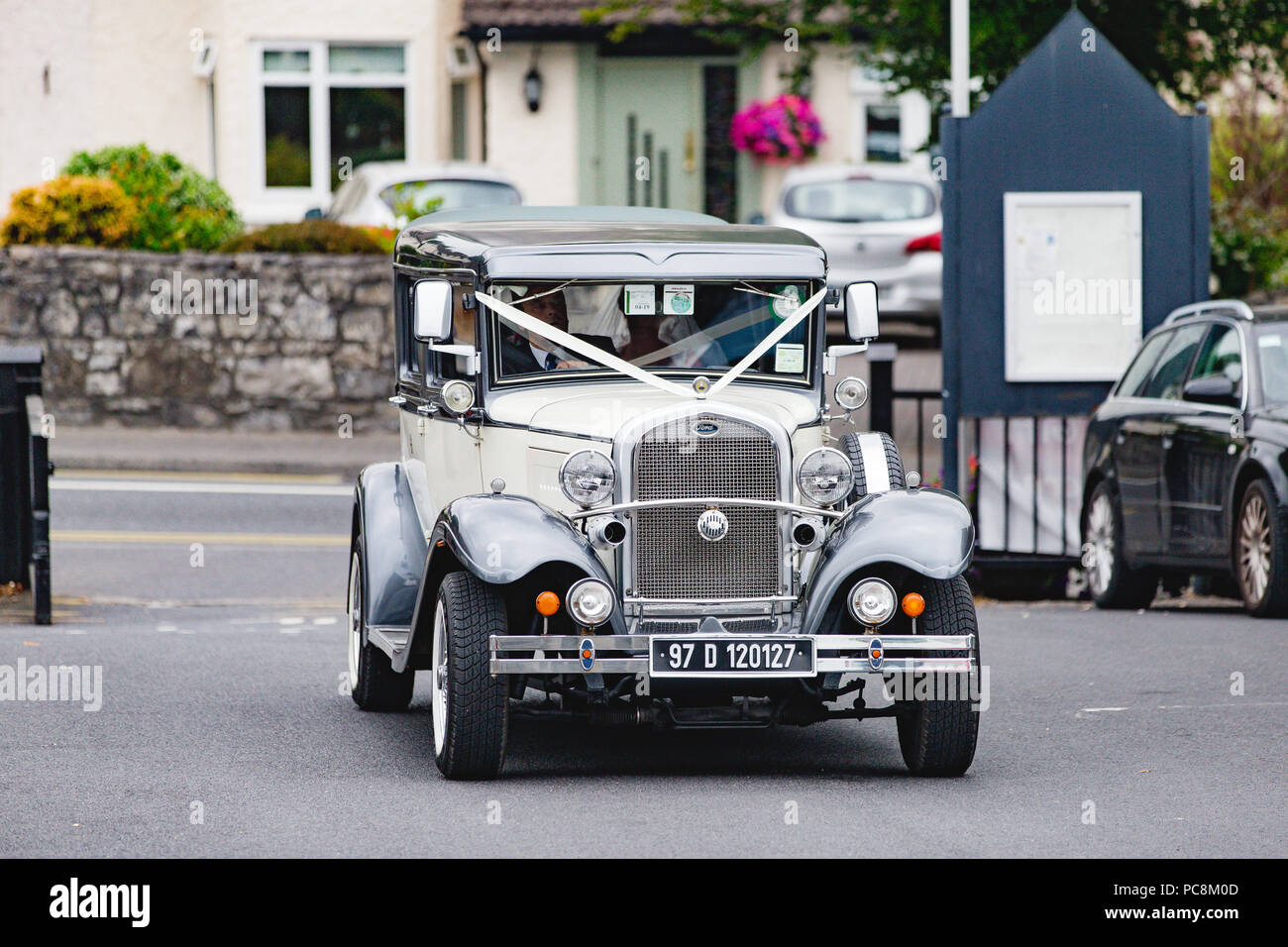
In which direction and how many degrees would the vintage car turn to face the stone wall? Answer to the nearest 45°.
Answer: approximately 180°

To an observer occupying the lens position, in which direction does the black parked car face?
facing the viewer and to the right of the viewer

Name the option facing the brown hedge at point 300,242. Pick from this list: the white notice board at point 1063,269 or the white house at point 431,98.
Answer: the white house

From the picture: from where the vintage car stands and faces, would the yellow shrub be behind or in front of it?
behind

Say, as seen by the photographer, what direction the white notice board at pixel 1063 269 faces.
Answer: facing the viewer

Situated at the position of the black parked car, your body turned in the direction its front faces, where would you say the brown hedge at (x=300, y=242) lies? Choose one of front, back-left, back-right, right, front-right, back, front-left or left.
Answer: back

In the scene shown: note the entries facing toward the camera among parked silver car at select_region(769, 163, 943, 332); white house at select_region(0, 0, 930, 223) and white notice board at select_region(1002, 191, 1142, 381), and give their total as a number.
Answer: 2

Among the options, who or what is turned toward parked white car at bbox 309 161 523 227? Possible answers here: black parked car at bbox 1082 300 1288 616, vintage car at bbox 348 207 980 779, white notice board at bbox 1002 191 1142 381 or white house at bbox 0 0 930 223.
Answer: the white house

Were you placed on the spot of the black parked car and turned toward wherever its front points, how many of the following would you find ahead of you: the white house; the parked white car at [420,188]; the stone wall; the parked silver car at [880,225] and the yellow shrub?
0

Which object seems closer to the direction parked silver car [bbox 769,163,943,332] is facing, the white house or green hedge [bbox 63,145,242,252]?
the white house

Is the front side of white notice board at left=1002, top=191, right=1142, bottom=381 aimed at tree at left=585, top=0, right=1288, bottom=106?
no

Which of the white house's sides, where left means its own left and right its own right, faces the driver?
front

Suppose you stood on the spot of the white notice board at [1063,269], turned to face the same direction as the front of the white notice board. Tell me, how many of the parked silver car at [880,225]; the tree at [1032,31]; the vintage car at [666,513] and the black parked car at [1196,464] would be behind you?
2

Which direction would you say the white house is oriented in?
toward the camera

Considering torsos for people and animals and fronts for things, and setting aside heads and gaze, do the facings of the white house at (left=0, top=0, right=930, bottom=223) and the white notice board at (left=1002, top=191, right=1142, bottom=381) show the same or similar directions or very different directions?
same or similar directions

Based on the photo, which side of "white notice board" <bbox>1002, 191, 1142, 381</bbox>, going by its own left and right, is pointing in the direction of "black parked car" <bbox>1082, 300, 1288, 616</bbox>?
front

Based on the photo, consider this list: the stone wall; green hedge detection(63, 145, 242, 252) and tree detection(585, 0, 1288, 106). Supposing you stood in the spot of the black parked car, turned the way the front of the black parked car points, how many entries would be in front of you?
0

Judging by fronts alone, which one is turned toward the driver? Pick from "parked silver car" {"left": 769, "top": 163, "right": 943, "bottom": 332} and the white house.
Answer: the white house

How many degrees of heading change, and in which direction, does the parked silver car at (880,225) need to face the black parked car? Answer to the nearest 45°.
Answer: approximately 180°

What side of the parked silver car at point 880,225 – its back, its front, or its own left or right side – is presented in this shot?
back

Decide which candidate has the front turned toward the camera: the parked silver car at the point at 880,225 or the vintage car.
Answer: the vintage car
